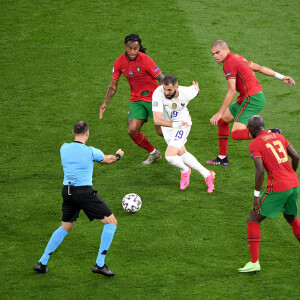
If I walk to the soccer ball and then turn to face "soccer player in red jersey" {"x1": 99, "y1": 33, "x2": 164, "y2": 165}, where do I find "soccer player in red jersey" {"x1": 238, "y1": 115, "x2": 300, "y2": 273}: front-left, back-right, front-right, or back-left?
back-right

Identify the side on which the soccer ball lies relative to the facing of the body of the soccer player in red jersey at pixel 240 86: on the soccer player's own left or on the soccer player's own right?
on the soccer player's own left

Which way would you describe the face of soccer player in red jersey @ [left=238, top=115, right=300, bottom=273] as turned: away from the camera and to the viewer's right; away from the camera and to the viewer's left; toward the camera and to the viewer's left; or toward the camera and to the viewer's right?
away from the camera and to the viewer's left

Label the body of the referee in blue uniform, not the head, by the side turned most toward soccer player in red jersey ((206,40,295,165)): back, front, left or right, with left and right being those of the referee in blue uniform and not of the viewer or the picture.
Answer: front

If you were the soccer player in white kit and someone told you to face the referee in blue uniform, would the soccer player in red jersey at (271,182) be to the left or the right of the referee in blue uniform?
left

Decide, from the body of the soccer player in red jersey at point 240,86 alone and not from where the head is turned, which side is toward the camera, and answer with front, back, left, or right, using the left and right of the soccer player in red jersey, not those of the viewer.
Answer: left

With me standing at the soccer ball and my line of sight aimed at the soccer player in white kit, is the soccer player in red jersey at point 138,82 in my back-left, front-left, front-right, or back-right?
front-left

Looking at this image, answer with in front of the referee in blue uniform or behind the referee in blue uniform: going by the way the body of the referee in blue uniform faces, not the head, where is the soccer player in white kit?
in front

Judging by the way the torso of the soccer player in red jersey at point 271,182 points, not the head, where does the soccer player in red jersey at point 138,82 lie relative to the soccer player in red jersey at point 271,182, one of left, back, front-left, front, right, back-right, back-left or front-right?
front

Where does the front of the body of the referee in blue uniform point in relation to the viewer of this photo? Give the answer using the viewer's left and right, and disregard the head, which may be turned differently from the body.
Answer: facing away from the viewer and to the right of the viewer

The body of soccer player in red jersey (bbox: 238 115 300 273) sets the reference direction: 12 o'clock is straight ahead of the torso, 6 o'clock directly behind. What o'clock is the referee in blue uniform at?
The referee in blue uniform is roughly at 10 o'clock from the soccer player in red jersey.

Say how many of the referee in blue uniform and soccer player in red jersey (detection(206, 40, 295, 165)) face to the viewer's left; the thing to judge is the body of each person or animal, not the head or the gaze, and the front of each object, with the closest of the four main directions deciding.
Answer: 1

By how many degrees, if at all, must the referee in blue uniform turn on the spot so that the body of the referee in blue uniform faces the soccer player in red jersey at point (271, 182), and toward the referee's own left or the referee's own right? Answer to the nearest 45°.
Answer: approximately 45° to the referee's own right

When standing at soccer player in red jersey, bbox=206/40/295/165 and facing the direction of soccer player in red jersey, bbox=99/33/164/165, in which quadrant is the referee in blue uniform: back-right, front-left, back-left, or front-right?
front-left

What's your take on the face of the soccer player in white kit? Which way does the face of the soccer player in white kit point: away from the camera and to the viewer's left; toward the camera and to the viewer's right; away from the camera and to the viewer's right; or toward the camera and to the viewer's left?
toward the camera and to the viewer's left

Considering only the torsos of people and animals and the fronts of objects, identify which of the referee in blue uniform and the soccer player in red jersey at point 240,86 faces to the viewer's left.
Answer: the soccer player in red jersey

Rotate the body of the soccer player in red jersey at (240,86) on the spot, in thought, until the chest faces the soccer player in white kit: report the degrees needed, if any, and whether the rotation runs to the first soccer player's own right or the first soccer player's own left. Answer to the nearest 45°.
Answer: approximately 45° to the first soccer player's own left
